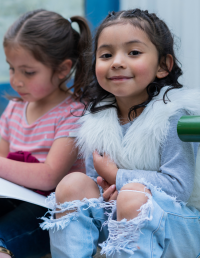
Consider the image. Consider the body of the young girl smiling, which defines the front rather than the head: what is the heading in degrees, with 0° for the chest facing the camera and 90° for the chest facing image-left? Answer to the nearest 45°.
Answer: approximately 45°
